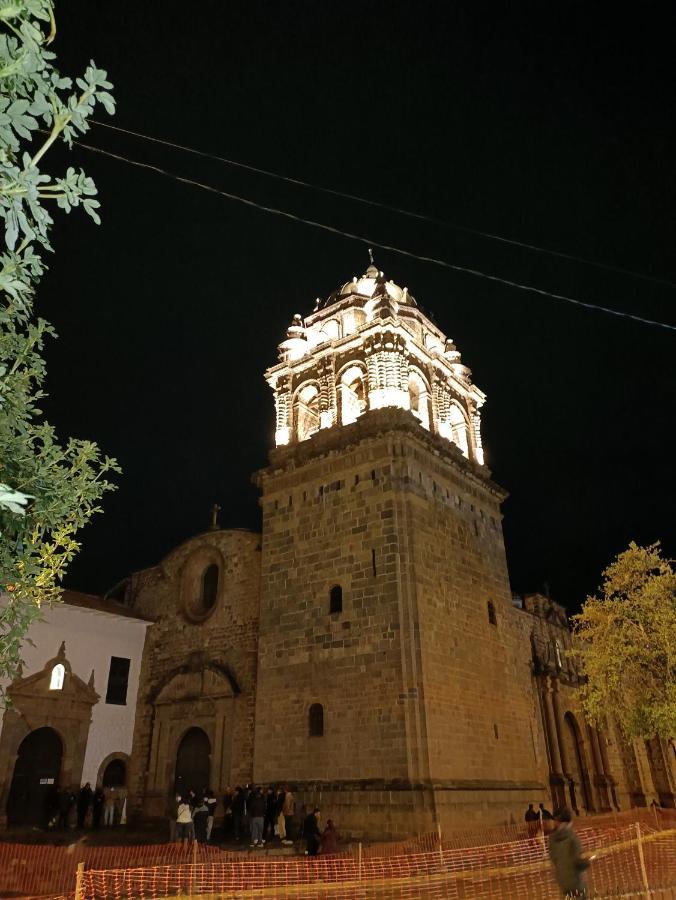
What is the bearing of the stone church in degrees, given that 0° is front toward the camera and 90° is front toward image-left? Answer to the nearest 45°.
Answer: approximately 45°

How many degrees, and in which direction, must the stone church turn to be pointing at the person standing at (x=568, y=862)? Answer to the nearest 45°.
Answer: approximately 45° to its left

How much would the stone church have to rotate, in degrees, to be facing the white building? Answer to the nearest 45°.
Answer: approximately 45° to its right

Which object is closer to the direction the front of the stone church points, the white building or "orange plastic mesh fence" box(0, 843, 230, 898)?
the orange plastic mesh fence

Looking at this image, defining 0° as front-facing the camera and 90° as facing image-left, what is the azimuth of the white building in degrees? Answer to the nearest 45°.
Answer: approximately 315°

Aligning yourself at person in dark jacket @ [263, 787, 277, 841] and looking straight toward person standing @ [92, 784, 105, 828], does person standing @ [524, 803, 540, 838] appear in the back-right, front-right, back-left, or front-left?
back-right
